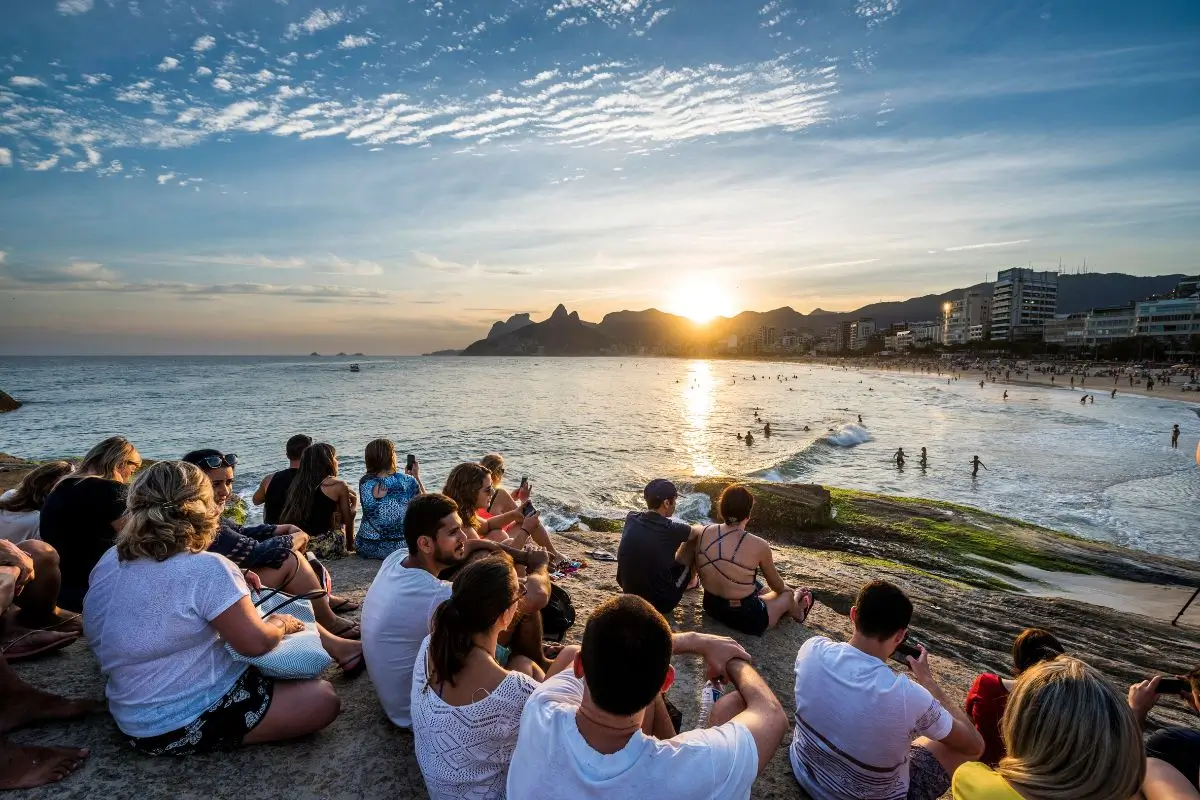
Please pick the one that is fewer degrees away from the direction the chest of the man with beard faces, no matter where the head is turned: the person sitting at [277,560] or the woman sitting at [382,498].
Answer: the woman sitting

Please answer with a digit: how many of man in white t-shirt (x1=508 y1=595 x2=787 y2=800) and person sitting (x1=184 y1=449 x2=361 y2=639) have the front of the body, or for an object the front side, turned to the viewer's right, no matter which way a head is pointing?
1

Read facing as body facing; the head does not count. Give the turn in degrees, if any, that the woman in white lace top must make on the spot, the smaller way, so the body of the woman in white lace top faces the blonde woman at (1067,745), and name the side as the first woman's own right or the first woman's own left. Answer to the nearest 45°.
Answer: approximately 90° to the first woman's own right

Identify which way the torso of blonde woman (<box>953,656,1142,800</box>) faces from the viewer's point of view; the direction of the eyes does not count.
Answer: away from the camera

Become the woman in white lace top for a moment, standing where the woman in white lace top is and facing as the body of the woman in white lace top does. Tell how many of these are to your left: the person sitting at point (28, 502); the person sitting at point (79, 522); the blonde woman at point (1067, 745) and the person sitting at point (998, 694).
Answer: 2

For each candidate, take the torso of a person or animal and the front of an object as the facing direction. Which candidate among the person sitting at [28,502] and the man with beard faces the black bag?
the man with beard

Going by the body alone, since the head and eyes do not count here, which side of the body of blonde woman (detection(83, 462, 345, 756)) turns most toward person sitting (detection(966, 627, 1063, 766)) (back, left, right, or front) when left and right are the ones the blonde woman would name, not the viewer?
right

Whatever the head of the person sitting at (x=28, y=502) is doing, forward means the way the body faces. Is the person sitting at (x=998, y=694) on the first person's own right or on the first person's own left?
on the first person's own right

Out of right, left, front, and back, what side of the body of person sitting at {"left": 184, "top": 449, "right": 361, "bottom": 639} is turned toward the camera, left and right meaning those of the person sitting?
right

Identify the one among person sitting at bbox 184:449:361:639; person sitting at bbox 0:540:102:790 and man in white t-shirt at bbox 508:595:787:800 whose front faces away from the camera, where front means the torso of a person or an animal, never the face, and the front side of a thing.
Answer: the man in white t-shirt

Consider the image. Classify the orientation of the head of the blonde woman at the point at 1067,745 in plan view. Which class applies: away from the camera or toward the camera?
away from the camera

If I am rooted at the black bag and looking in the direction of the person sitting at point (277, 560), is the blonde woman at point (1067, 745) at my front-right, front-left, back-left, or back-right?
back-left

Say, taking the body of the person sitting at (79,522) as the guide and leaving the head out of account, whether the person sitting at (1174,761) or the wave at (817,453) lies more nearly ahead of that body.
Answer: the wave

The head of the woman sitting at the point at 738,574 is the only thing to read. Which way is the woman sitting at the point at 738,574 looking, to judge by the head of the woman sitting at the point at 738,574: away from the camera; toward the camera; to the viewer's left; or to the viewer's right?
away from the camera

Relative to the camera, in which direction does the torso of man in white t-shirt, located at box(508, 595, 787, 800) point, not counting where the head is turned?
away from the camera
